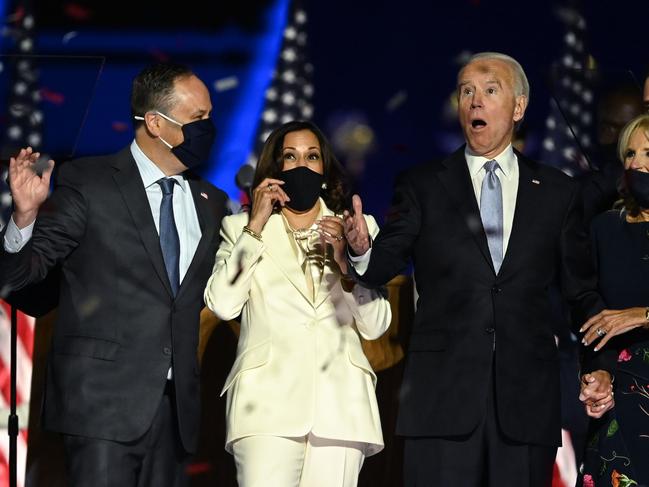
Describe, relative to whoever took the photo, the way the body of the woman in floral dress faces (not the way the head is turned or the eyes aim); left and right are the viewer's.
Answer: facing the viewer

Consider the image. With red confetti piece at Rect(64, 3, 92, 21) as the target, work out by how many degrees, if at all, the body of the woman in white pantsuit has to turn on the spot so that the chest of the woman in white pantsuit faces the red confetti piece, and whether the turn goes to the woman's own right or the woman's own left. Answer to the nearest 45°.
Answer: approximately 135° to the woman's own right

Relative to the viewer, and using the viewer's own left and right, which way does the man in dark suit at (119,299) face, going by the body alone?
facing the viewer and to the right of the viewer

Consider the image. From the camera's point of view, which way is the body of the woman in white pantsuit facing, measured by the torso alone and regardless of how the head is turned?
toward the camera

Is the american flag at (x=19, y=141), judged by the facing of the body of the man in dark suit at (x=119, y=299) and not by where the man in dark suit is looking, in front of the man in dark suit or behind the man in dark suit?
behind

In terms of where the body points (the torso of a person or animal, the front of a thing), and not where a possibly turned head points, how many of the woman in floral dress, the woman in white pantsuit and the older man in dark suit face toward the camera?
3

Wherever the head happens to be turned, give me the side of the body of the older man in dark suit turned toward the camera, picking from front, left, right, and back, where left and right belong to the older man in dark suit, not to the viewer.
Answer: front

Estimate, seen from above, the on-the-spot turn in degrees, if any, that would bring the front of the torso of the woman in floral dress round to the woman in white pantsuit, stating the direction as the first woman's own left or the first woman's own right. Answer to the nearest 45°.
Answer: approximately 90° to the first woman's own right

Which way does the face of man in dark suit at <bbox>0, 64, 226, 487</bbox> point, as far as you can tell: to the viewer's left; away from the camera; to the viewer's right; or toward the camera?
to the viewer's right

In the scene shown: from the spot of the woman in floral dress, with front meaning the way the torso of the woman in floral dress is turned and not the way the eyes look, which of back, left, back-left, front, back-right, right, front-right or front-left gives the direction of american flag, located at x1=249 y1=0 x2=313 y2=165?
back-right

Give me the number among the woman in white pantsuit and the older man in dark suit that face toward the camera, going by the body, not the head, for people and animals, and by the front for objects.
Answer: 2

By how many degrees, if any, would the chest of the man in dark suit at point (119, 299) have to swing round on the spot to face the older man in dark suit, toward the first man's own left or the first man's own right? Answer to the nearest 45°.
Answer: approximately 45° to the first man's own left
